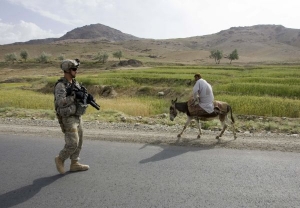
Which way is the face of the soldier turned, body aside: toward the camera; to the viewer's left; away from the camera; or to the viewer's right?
to the viewer's right

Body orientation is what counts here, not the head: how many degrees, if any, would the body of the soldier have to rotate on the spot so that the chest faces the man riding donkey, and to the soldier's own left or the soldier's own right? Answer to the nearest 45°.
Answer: approximately 45° to the soldier's own left

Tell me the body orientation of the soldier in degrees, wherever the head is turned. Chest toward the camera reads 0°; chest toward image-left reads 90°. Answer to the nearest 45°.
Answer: approximately 270°
